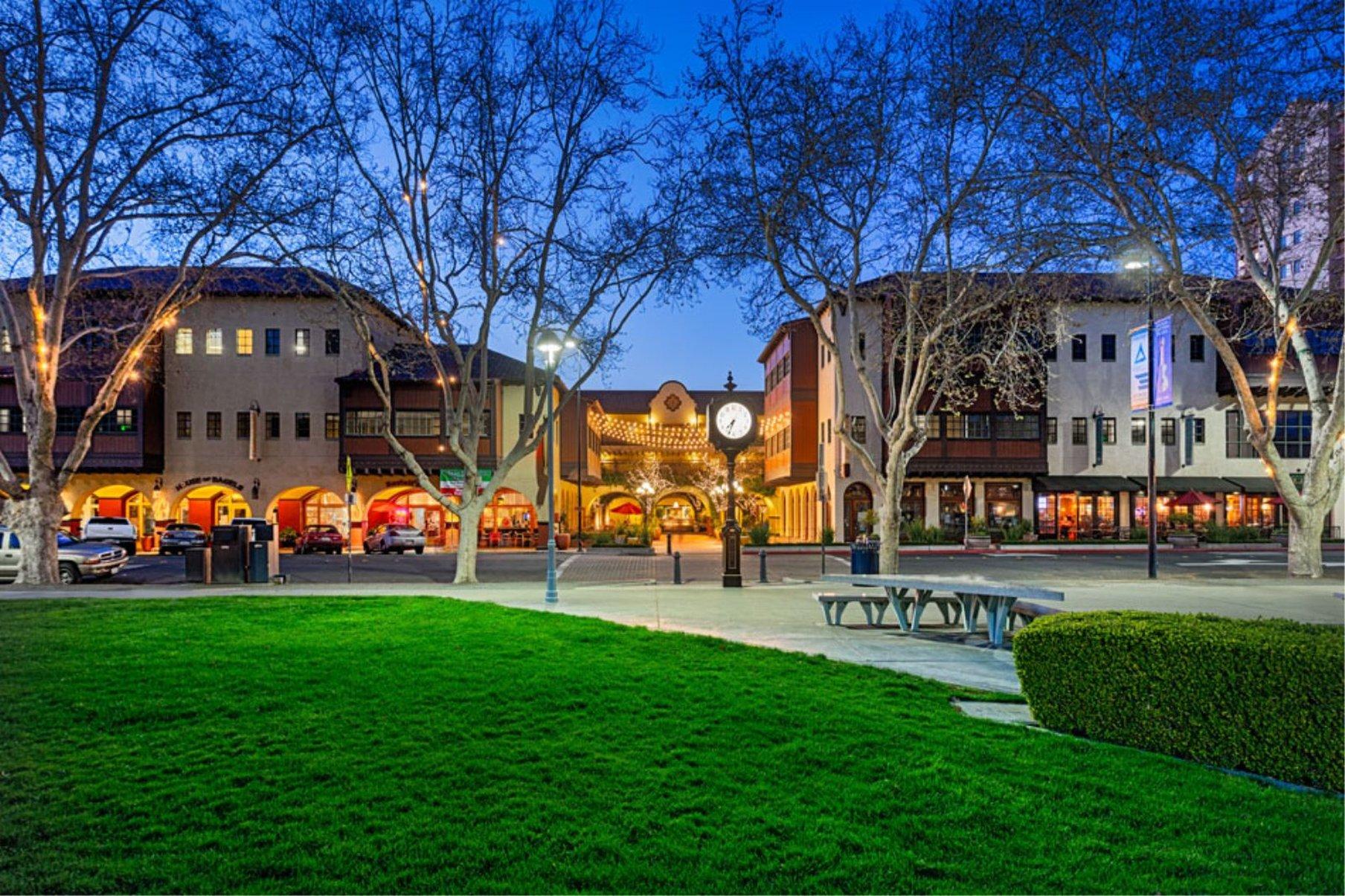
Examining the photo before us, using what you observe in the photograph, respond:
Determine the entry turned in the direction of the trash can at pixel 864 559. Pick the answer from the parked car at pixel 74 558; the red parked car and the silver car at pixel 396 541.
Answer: the parked car

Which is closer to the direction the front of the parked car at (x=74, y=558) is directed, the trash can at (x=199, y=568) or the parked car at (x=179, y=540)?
the trash can

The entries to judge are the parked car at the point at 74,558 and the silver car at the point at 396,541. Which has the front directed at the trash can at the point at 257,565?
the parked car

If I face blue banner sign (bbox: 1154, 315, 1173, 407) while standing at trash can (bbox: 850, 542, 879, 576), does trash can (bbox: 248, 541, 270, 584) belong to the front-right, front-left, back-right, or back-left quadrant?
back-left

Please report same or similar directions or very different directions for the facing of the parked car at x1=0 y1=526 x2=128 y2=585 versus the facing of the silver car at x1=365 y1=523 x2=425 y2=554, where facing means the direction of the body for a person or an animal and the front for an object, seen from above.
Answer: very different directions

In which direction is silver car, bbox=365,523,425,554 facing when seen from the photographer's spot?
facing away from the viewer and to the left of the viewer

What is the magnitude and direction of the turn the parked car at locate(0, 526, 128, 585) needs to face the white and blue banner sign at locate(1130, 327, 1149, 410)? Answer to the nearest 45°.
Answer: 0° — it already faces it

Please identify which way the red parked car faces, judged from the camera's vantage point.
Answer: facing away from the viewer and to the left of the viewer
